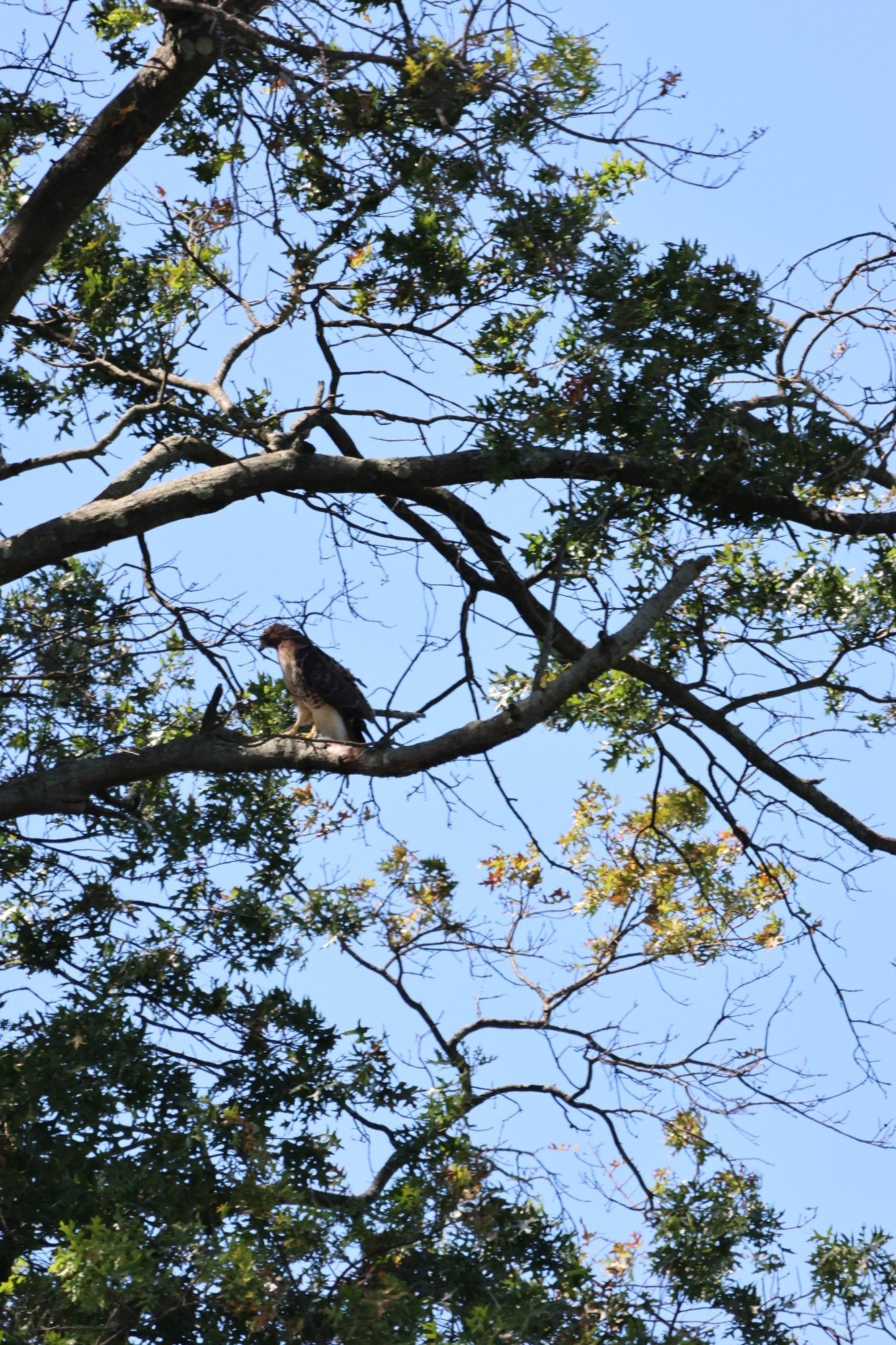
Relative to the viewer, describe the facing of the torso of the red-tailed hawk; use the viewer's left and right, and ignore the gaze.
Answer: facing to the left of the viewer
